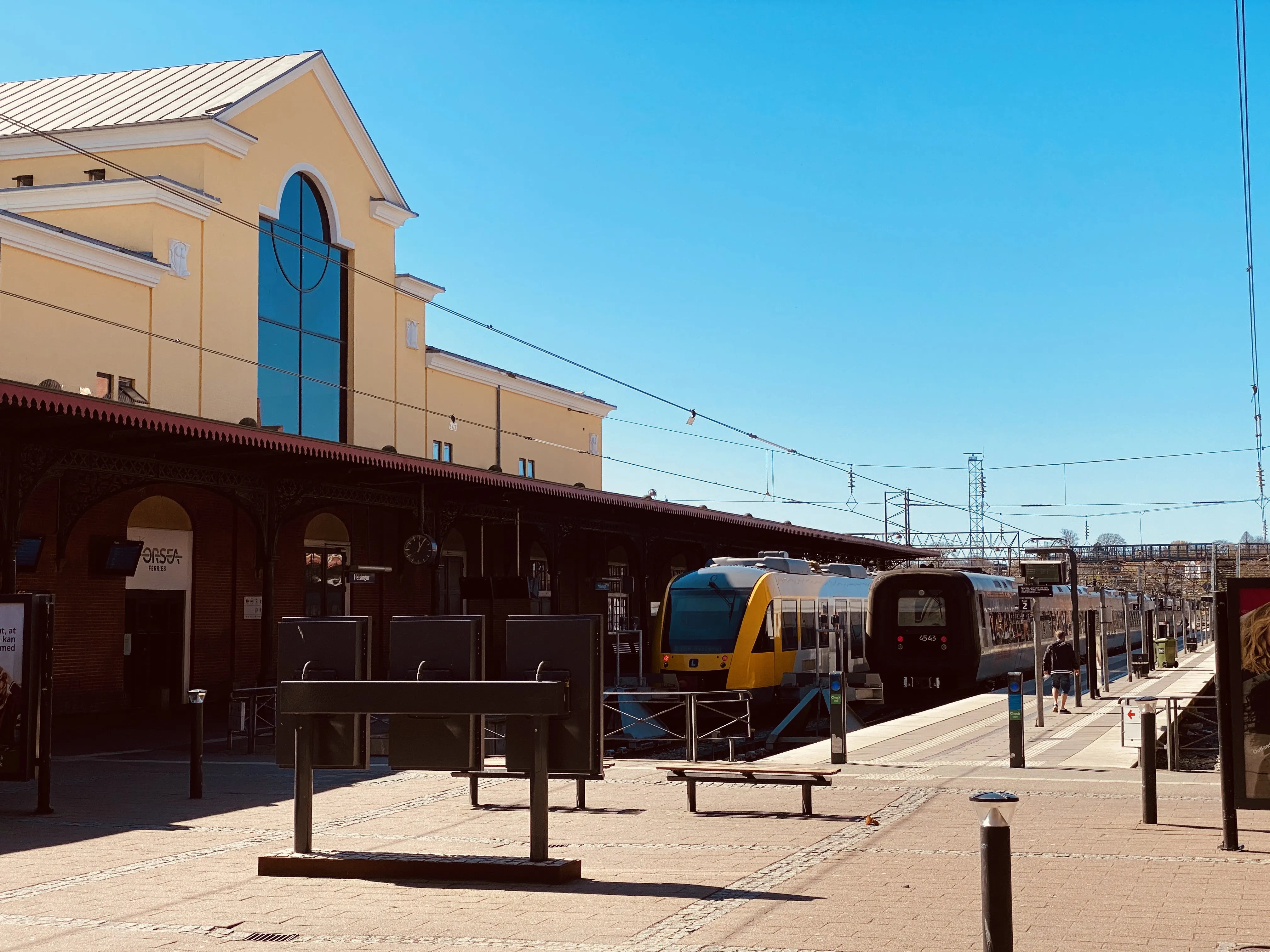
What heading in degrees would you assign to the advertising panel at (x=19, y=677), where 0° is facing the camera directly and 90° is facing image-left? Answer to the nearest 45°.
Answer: approximately 0°

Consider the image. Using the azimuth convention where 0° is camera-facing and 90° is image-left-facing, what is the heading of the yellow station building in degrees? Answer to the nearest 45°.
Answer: approximately 315°

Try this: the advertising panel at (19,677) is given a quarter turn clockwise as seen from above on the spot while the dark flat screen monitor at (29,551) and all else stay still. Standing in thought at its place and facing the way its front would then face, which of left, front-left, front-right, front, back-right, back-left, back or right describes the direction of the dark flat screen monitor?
right

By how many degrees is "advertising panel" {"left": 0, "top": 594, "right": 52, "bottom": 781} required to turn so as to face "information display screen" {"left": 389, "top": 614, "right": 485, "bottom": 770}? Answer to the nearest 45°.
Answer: approximately 45° to its left

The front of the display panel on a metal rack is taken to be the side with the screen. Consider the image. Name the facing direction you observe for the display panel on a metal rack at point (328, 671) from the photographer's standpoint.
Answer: facing away from the viewer

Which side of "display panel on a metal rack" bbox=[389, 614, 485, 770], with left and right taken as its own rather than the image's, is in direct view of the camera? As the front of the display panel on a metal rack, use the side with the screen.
back
